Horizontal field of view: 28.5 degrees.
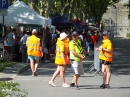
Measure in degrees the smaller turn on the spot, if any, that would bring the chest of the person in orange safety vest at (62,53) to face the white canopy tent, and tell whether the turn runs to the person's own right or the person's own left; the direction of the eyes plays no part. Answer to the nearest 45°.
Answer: approximately 90° to the person's own left

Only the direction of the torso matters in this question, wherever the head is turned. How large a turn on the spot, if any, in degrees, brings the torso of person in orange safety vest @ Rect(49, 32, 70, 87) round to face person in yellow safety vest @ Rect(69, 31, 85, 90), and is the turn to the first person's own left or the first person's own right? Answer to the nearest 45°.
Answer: approximately 45° to the first person's own right
